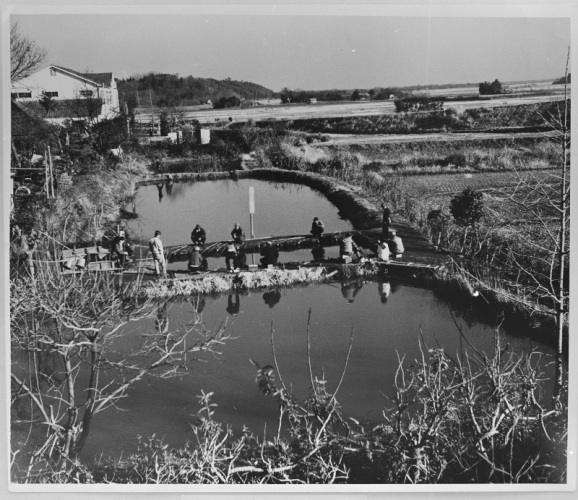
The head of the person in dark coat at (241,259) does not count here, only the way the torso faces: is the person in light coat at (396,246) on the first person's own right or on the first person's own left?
on the first person's own right

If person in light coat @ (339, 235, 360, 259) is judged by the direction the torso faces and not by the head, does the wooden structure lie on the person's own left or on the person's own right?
on the person's own left

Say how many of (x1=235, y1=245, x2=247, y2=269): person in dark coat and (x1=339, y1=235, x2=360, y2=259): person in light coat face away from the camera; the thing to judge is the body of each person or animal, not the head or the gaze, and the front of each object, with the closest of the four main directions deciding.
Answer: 2

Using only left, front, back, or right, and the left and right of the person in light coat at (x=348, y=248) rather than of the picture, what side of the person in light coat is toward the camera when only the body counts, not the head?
back

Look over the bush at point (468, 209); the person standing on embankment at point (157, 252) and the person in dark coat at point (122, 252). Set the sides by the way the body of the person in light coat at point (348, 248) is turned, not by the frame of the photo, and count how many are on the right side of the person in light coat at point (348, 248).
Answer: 1

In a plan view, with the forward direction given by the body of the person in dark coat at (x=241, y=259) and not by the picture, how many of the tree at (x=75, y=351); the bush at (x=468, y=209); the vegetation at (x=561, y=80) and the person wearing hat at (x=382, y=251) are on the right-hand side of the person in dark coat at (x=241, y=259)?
3

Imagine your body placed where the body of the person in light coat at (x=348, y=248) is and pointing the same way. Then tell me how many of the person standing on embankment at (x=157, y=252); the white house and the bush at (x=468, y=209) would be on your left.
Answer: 2

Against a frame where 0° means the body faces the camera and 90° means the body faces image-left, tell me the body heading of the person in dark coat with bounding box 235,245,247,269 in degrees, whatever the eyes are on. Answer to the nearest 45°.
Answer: approximately 180°

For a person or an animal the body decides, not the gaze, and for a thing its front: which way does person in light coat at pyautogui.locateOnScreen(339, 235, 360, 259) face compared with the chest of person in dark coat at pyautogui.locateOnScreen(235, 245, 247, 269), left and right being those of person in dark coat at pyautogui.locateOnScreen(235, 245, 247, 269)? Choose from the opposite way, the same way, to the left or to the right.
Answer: the same way

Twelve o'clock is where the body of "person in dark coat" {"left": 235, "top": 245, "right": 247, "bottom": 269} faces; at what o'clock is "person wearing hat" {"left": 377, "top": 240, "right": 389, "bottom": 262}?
The person wearing hat is roughly at 3 o'clock from the person in dark coat.

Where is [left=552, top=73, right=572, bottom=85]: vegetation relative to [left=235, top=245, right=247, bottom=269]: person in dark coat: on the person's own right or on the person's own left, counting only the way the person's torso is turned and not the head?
on the person's own right
